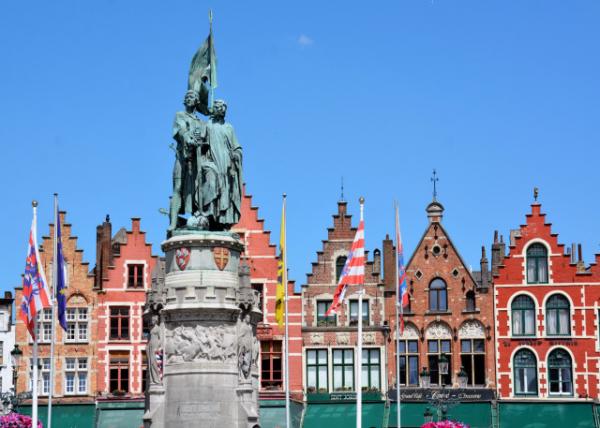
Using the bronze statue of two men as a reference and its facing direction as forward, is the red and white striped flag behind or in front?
behind

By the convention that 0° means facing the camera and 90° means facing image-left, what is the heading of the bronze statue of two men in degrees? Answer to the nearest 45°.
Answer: approximately 0°
